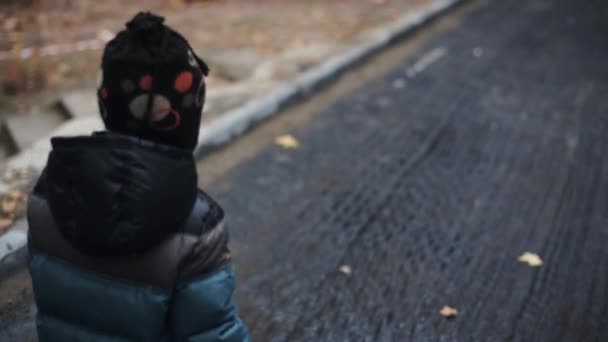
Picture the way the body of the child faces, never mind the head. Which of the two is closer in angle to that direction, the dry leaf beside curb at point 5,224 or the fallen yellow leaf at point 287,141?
the fallen yellow leaf

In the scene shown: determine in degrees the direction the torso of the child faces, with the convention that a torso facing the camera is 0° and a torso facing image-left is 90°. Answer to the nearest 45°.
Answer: approximately 225°

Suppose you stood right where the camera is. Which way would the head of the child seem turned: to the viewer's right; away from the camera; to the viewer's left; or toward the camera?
away from the camera

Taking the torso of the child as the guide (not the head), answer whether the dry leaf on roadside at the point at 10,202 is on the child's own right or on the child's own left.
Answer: on the child's own left

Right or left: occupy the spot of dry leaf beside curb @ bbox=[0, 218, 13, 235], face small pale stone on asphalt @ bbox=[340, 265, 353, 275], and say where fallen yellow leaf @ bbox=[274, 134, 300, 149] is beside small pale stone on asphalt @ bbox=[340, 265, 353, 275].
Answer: left

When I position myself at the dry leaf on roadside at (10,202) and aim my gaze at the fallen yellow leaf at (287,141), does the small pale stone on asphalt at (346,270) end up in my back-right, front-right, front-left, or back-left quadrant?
front-right

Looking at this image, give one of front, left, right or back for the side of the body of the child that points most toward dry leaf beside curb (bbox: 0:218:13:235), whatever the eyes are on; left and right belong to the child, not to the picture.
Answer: left

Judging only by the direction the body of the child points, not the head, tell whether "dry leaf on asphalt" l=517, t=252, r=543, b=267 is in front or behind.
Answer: in front
